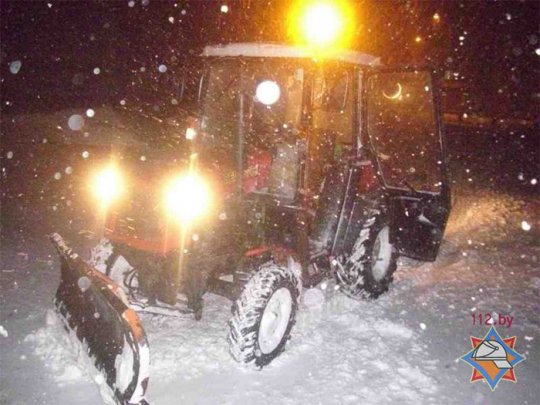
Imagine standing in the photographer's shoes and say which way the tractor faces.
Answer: facing the viewer and to the left of the viewer
